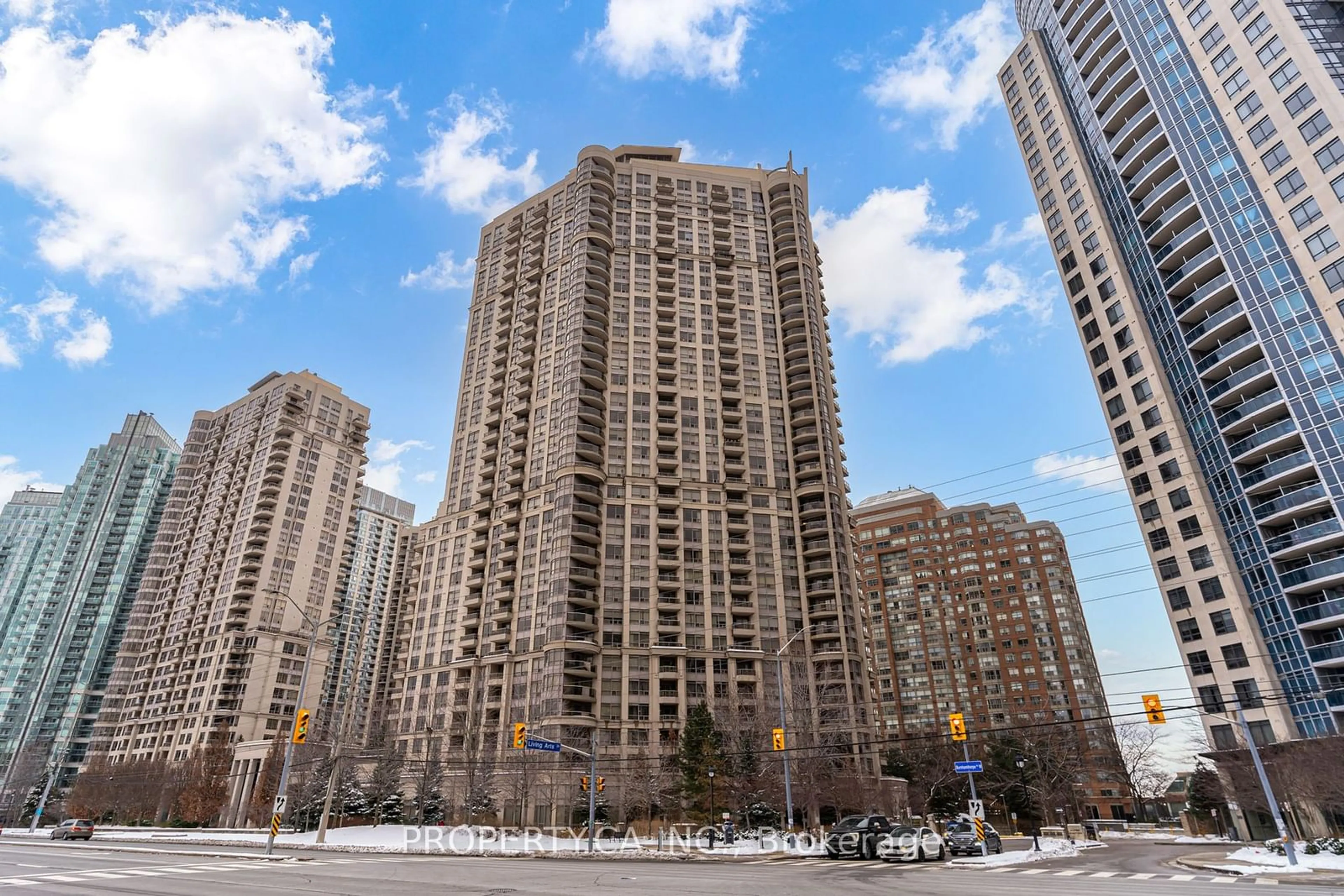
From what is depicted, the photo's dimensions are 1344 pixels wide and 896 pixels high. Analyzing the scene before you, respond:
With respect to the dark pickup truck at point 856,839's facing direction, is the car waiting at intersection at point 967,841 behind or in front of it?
behind

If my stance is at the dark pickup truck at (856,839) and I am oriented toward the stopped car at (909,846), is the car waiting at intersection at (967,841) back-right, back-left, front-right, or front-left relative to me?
front-left

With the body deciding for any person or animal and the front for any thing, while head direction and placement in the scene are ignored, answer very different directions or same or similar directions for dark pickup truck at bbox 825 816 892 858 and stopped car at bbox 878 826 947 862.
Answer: same or similar directions

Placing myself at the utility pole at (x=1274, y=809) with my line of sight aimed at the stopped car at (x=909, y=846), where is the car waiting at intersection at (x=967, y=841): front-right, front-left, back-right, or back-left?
front-right

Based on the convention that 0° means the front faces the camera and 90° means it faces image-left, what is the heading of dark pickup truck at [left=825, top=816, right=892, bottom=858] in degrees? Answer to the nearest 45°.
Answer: approximately 45°

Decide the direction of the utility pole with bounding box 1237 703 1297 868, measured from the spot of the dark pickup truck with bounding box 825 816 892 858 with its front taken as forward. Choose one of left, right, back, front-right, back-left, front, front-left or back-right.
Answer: back-left

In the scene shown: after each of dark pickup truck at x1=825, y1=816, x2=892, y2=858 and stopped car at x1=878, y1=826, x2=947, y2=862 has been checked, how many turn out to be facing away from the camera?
0

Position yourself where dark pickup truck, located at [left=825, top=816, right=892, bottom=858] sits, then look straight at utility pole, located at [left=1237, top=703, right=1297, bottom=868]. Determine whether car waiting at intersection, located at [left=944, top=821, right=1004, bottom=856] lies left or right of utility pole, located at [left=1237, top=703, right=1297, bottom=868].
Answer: left

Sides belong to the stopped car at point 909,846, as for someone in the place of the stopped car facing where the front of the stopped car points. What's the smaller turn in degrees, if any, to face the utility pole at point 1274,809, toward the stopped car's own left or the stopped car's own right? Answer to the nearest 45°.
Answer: approximately 135° to the stopped car's own left

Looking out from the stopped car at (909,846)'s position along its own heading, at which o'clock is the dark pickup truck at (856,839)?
The dark pickup truck is roughly at 1 o'clock from the stopped car.

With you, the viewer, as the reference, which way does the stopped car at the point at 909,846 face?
facing the viewer and to the left of the viewer
